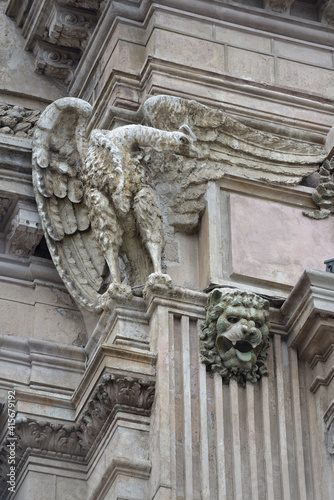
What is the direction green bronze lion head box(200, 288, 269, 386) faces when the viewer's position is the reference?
facing the viewer and to the right of the viewer

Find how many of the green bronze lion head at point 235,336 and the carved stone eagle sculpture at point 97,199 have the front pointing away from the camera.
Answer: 0
